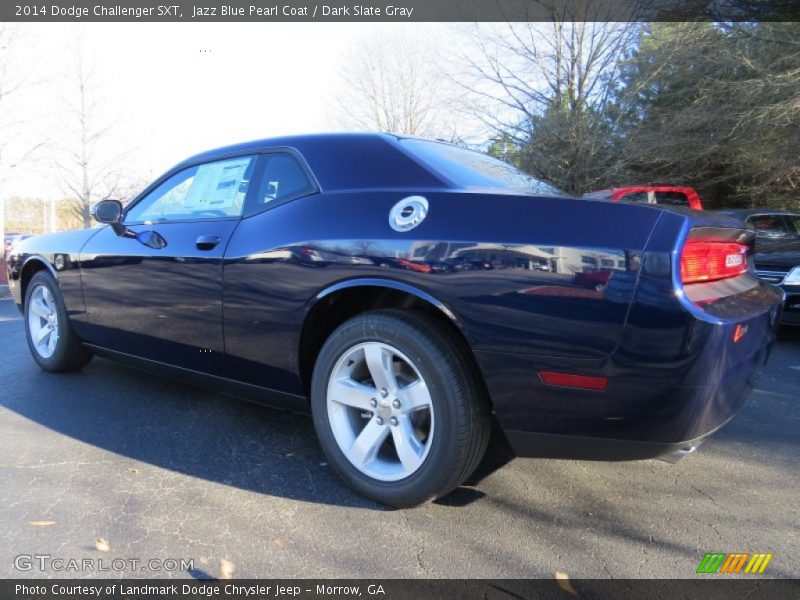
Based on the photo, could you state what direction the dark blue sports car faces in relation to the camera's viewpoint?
facing away from the viewer and to the left of the viewer

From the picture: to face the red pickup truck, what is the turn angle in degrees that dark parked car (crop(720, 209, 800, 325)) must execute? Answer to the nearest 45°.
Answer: approximately 135° to its right

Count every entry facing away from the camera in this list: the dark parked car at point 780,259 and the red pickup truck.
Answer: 0

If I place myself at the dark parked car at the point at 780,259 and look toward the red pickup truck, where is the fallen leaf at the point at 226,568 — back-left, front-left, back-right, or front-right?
back-left
